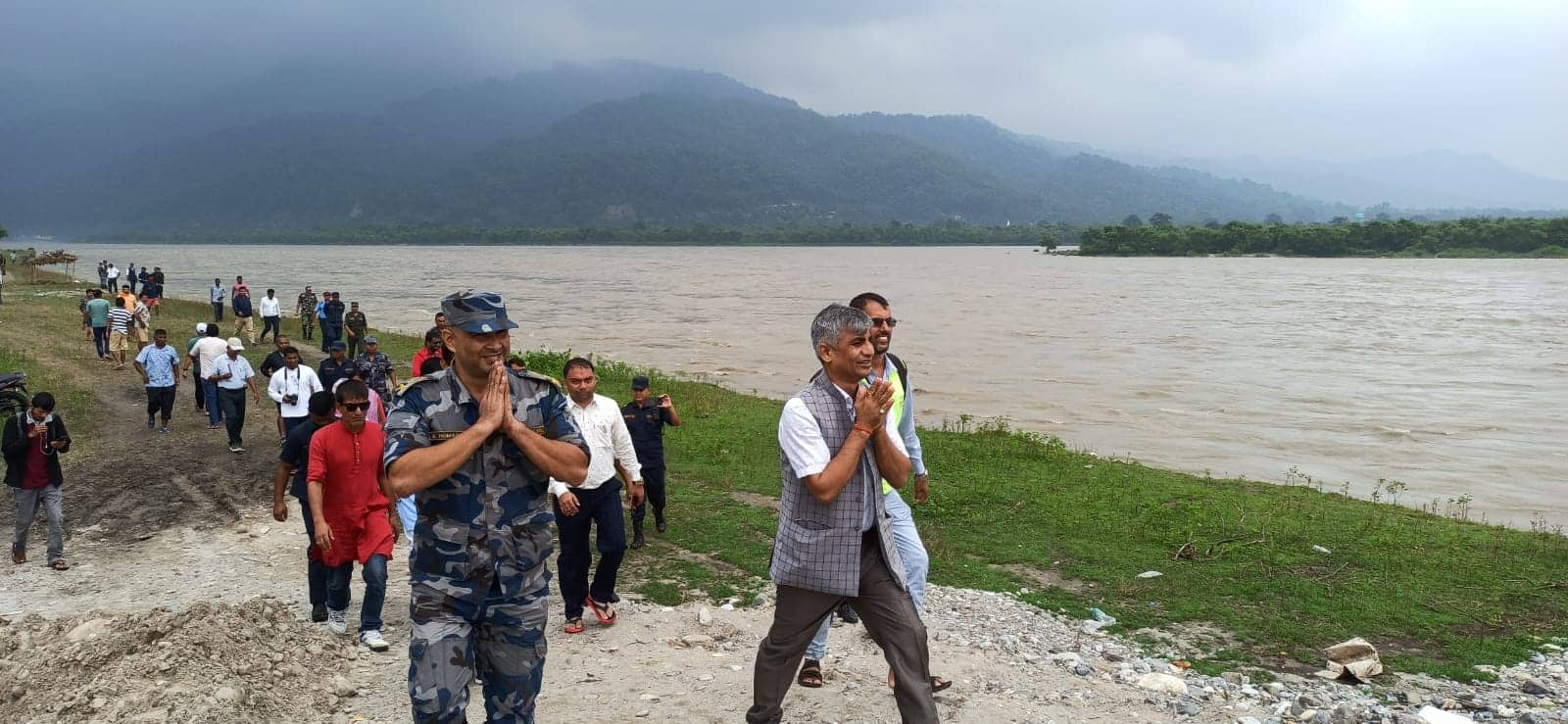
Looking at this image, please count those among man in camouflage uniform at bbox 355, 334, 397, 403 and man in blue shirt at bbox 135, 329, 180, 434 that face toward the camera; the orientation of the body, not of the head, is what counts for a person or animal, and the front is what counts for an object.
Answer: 2

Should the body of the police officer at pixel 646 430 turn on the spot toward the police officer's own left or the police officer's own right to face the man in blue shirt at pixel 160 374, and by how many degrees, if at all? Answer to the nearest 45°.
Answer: approximately 135° to the police officer's own right

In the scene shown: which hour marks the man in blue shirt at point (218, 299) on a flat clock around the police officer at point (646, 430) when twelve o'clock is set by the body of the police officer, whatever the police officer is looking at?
The man in blue shirt is roughly at 5 o'clock from the police officer.

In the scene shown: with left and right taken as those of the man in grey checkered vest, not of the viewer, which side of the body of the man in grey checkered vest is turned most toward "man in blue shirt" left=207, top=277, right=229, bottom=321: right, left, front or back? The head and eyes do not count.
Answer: back

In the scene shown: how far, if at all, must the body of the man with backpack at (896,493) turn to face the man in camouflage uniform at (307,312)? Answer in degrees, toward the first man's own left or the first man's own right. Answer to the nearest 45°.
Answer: approximately 180°

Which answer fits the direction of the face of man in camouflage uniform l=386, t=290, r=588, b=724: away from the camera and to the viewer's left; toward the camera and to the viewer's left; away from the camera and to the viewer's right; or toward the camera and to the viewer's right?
toward the camera and to the viewer's right

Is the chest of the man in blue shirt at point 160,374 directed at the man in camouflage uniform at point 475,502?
yes

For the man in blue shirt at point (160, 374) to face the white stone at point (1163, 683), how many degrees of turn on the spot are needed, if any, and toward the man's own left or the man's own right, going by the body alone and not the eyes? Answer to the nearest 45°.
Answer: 0° — they already face it

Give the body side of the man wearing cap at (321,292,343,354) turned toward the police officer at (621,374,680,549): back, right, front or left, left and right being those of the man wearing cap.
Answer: front

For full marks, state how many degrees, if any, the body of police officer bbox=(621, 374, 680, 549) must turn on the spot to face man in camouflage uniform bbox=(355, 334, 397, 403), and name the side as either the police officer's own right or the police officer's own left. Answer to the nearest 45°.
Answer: approximately 135° to the police officer's own right

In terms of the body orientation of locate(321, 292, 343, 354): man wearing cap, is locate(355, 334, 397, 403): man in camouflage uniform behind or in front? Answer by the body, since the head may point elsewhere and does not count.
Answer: in front

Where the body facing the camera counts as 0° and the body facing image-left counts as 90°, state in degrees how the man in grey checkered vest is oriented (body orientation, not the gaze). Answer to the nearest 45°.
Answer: approximately 315°

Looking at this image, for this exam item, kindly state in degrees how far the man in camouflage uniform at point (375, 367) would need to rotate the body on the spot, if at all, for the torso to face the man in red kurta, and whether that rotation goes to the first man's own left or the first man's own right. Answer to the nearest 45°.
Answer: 0° — they already face them

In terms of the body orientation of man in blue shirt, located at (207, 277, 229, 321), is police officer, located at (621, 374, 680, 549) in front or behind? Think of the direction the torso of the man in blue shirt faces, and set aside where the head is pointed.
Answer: in front
